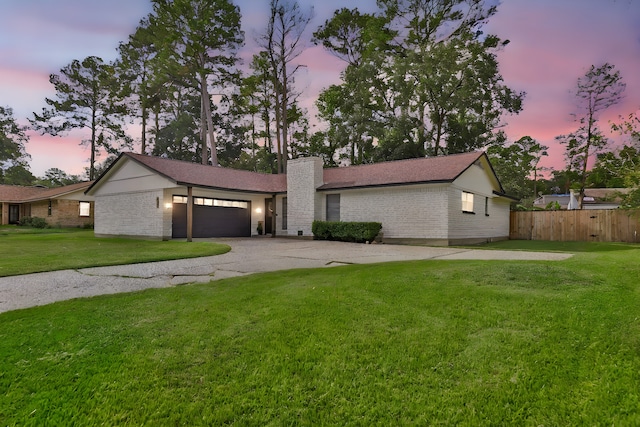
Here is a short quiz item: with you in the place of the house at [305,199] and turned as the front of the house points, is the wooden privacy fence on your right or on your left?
on your left

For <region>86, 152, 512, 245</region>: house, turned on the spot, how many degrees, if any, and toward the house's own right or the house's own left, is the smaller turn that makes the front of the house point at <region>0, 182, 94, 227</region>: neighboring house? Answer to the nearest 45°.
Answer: approximately 135° to the house's own right

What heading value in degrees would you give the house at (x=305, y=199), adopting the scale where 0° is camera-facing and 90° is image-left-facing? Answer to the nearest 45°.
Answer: approximately 0°

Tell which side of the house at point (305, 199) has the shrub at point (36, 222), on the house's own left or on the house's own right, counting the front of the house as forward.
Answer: on the house's own right
